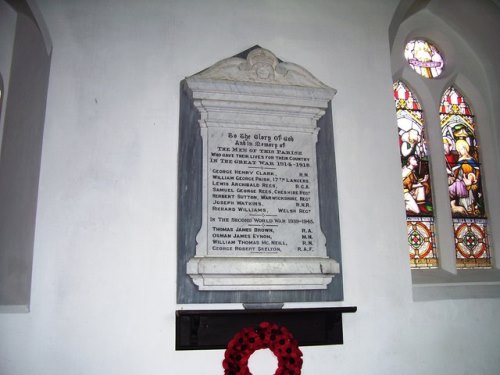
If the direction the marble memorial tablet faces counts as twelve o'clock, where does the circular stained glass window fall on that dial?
The circular stained glass window is roughly at 8 o'clock from the marble memorial tablet.

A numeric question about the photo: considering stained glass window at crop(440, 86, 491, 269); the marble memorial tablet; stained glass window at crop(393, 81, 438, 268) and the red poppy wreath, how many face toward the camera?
4

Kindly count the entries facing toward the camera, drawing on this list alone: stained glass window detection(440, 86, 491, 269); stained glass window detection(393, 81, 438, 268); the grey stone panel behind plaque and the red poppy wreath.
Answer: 4

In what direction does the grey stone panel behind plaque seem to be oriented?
toward the camera

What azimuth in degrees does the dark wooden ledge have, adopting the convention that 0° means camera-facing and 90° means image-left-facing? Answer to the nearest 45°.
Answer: approximately 0°

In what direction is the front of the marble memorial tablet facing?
toward the camera

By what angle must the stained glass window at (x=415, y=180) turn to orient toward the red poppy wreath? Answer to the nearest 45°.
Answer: approximately 45° to its right

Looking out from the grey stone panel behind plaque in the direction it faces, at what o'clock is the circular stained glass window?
The circular stained glass window is roughly at 8 o'clock from the grey stone panel behind plaque.

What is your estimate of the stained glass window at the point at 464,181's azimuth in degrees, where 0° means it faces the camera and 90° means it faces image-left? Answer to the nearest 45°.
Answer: approximately 0°

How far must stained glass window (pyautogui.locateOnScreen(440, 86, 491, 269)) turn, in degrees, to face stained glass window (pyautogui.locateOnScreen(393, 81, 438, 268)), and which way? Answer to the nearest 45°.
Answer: approximately 45° to its right

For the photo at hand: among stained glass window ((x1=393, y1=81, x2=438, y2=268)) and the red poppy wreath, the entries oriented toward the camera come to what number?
2
